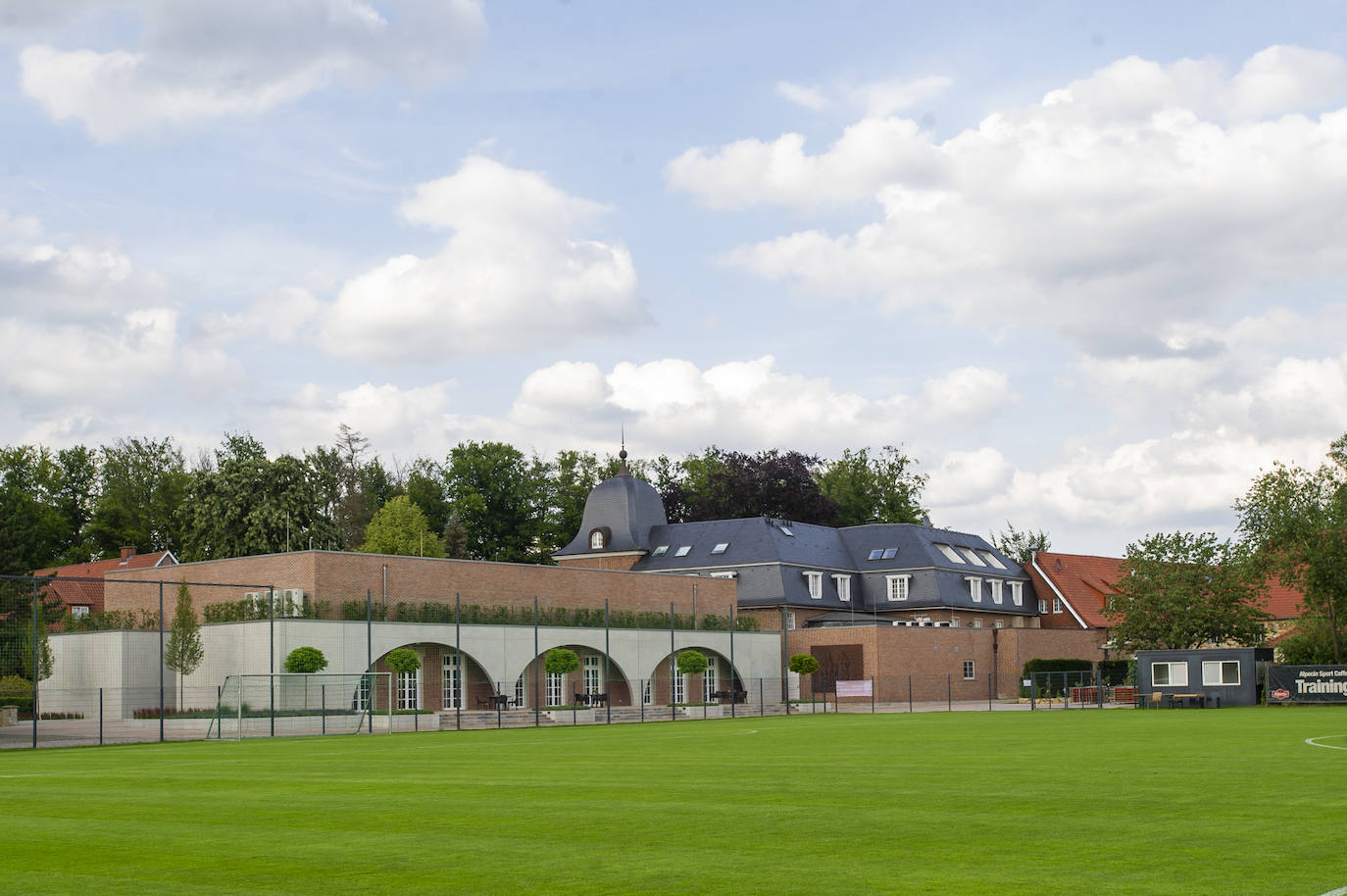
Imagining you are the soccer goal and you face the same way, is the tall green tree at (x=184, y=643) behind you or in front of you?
behind

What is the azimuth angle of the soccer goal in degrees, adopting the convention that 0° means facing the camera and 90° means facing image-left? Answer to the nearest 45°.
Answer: approximately 315°

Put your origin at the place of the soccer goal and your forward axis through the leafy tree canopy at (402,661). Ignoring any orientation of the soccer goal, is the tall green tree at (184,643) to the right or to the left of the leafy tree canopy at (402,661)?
left
